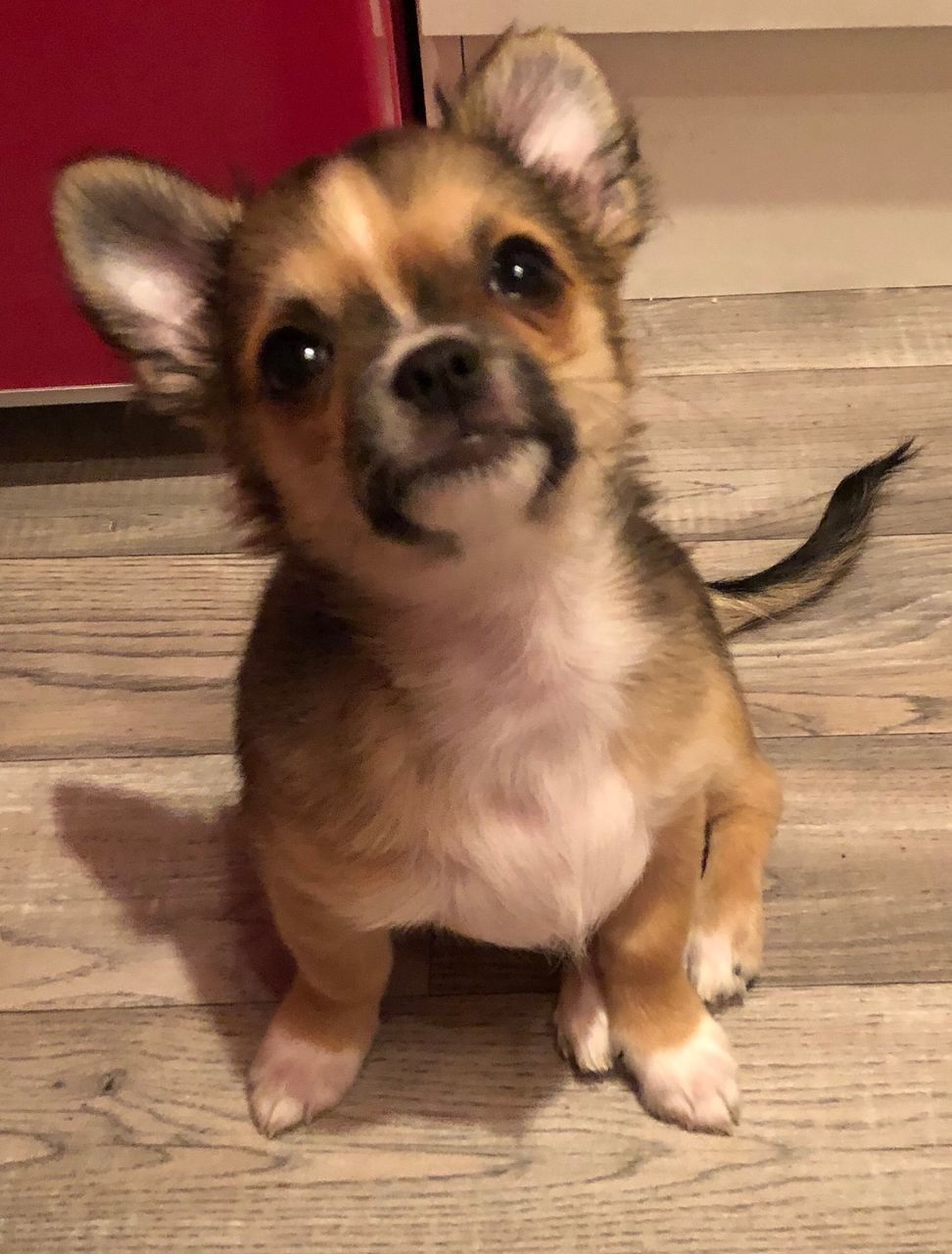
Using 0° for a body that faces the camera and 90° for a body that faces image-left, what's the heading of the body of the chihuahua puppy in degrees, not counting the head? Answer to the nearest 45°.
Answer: approximately 0°
